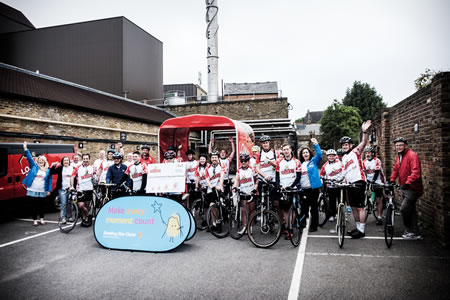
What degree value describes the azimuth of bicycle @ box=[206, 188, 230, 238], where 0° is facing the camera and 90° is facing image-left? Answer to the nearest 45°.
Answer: approximately 315°

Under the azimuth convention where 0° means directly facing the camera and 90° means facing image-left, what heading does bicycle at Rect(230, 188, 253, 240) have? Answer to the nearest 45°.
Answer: approximately 45°

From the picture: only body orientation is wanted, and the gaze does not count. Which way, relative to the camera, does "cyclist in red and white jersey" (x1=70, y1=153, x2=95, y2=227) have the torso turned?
toward the camera

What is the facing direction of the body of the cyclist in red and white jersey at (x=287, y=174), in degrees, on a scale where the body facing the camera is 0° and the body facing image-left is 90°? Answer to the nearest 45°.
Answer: approximately 0°

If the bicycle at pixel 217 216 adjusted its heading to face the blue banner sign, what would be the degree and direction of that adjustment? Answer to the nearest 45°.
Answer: approximately 90° to its right

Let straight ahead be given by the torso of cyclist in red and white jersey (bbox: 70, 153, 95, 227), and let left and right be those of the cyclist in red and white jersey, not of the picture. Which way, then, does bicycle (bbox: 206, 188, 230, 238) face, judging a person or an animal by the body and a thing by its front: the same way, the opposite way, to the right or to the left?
the same way

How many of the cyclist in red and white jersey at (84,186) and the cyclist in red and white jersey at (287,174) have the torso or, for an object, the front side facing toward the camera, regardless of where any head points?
2

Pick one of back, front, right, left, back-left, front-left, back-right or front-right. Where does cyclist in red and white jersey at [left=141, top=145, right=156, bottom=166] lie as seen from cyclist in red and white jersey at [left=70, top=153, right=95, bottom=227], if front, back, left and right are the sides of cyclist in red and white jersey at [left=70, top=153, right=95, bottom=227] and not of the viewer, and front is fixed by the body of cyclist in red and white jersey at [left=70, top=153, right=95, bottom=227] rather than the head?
left

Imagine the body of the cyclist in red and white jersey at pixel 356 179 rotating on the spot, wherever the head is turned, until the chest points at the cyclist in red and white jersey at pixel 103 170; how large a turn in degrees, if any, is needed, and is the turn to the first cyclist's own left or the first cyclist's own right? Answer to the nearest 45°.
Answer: approximately 45° to the first cyclist's own right

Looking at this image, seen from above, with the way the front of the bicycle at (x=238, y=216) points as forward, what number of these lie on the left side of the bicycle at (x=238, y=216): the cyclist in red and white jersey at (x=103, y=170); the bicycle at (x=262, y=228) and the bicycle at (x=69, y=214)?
1

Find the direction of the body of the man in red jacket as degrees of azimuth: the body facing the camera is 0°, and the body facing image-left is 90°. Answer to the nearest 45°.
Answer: approximately 45°

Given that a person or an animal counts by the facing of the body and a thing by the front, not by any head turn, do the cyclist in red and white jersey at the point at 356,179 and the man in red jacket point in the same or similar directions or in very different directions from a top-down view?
same or similar directions

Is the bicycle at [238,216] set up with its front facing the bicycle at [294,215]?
no
